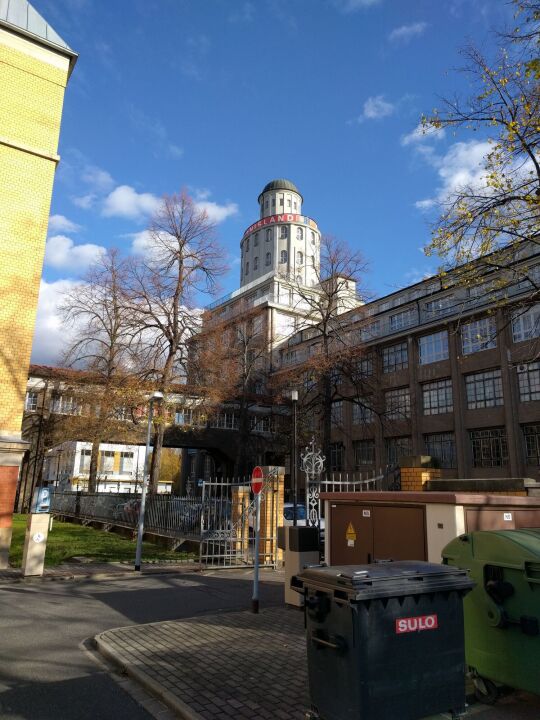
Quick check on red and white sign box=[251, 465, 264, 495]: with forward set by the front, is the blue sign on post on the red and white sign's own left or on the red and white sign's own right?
on the red and white sign's own right

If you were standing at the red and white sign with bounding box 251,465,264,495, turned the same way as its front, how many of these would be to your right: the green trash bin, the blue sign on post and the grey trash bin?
1

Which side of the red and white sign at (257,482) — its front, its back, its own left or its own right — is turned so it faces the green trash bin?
left

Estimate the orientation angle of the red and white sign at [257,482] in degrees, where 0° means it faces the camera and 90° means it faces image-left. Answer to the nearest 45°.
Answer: approximately 45°

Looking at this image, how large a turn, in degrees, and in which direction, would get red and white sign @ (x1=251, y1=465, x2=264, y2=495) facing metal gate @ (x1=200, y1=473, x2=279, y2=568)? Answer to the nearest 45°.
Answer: approximately 135° to its right

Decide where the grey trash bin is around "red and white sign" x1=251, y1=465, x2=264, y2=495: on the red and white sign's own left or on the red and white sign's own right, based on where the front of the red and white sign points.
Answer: on the red and white sign's own left
